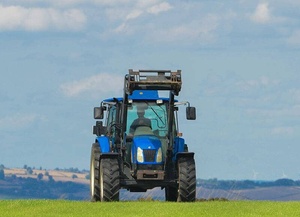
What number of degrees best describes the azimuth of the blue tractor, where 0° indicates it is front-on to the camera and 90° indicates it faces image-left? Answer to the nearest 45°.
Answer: approximately 0°
